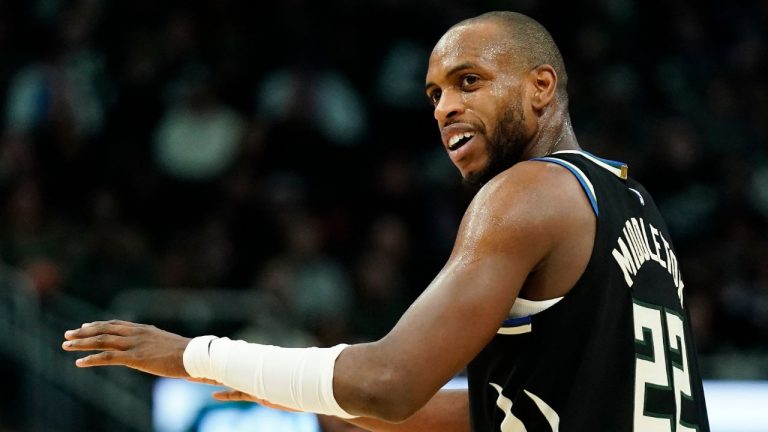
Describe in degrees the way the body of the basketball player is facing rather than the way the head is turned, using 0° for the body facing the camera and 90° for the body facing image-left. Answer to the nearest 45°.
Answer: approximately 135°

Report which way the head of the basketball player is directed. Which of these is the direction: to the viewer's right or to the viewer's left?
to the viewer's left
